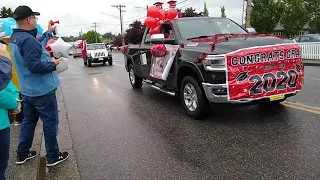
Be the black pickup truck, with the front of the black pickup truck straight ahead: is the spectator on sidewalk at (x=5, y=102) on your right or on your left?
on your right

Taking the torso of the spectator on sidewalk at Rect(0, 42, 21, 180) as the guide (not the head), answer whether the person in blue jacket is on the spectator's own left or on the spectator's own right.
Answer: on the spectator's own left

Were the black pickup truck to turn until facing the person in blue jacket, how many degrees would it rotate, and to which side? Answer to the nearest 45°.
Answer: approximately 90° to its right

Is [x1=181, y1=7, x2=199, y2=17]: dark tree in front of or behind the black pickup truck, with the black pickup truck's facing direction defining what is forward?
behind

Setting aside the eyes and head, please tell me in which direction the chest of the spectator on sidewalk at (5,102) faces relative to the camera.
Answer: to the viewer's right

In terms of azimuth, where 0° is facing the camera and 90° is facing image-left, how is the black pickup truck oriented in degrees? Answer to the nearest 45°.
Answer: approximately 315°

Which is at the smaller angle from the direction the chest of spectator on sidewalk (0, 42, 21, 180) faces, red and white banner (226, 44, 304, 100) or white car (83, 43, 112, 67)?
the red and white banner
